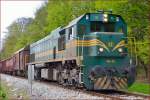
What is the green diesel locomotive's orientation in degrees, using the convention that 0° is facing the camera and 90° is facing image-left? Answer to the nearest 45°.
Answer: approximately 315°
